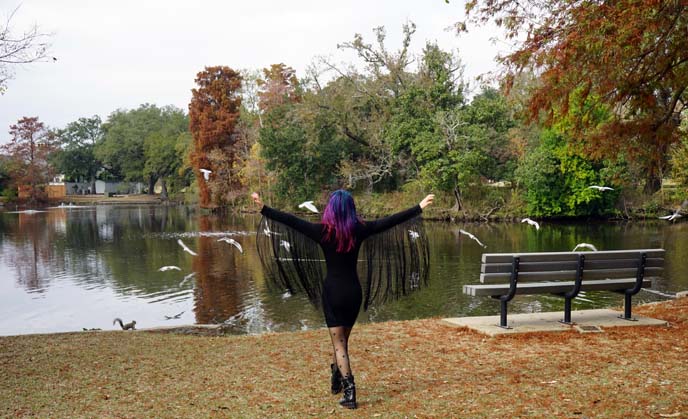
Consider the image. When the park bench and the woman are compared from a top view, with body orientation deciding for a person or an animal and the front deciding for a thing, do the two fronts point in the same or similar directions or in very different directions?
same or similar directions

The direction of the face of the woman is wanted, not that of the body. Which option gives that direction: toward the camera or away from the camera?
away from the camera

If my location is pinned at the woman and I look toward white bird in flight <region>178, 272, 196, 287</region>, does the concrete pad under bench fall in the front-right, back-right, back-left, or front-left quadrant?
front-right

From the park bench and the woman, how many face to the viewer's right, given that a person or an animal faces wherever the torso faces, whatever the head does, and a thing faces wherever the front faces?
0

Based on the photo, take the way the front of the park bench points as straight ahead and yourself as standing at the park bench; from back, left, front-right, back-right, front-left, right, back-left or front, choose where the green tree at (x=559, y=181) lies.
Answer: front-right

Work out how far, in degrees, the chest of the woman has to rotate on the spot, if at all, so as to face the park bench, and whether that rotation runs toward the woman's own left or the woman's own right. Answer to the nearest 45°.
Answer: approximately 45° to the woman's own right

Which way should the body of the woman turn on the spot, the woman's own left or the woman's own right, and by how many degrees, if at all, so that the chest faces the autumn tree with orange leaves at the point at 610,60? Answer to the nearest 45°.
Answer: approximately 45° to the woman's own right

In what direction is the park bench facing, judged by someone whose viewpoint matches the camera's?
facing away from the viewer and to the left of the viewer

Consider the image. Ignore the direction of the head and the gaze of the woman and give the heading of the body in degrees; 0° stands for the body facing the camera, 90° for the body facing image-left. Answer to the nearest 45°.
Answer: approximately 180°

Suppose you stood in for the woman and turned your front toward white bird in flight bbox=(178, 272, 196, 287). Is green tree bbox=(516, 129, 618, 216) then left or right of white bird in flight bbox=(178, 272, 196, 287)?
right
